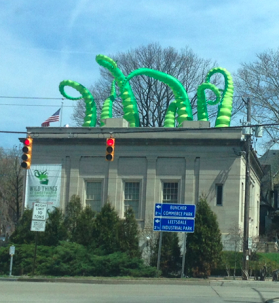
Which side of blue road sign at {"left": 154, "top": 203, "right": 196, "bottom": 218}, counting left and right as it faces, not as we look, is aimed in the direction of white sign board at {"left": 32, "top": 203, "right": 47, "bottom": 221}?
right

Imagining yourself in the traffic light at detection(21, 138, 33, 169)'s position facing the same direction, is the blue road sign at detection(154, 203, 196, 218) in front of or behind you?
behind

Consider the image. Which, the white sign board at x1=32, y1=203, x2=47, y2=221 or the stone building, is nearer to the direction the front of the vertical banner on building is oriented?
the white sign board

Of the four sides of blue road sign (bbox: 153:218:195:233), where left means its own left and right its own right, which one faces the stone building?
back

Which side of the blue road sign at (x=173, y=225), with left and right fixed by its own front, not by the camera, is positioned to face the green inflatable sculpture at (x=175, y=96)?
back

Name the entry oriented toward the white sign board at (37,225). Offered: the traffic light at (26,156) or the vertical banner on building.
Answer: the vertical banner on building

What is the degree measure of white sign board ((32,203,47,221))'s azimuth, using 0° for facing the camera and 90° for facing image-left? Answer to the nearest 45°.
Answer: approximately 0°

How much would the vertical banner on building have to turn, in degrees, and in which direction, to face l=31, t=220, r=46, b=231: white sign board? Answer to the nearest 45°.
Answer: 0° — it already faces it

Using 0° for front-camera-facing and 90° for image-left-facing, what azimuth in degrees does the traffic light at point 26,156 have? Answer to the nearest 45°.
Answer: approximately 45°

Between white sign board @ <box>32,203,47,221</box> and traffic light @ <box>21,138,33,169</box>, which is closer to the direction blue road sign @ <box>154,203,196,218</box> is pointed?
the traffic light

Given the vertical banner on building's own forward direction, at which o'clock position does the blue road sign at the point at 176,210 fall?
The blue road sign is roughly at 11 o'clock from the vertical banner on building.
